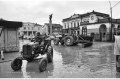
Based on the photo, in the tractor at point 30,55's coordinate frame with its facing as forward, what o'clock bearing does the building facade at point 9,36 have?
The building facade is roughly at 4 o'clock from the tractor.

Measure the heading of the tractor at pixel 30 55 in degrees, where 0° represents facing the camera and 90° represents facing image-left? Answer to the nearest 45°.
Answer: approximately 45°
